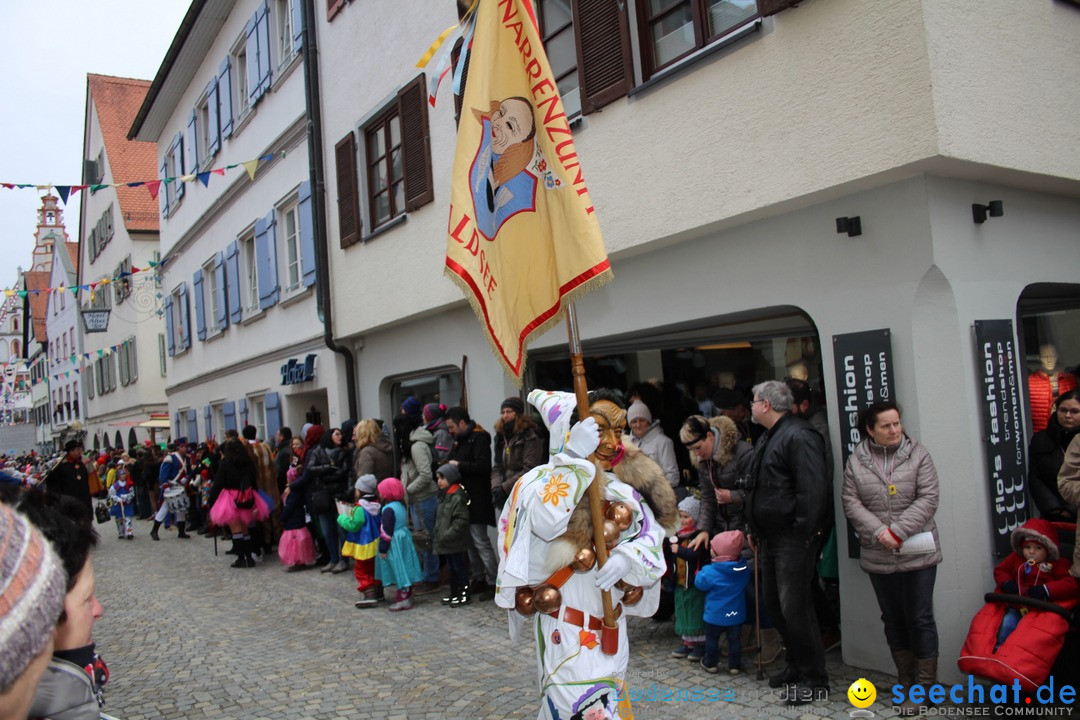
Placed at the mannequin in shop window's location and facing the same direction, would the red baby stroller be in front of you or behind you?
in front

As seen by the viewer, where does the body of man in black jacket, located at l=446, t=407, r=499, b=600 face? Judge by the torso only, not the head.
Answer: to the viewer's left

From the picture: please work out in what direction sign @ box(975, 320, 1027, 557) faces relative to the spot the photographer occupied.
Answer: facing the viewer and to the right of the viewer

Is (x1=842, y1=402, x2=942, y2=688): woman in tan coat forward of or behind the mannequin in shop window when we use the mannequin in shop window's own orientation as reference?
forward

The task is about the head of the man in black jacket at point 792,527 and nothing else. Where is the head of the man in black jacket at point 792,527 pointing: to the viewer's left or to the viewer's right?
to the viewer's left

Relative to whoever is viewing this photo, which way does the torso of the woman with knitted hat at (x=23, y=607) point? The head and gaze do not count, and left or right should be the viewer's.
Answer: facing away from the viewer and to the right of the viewer

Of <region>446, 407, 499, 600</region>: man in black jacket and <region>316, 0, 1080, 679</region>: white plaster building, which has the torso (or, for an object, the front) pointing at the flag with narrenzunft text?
the white plaster building

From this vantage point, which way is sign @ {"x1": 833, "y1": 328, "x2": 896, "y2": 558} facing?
toward the camera

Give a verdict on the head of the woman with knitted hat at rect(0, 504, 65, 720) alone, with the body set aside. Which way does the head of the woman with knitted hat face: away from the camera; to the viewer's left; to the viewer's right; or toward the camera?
to the viewer's right

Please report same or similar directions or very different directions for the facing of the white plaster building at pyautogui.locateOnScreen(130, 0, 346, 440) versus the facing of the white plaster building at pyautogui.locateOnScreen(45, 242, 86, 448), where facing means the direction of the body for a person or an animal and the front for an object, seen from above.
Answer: same or similar directions

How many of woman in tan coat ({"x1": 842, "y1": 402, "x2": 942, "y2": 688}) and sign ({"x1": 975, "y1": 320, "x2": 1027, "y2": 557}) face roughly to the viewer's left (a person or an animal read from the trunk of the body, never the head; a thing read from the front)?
0

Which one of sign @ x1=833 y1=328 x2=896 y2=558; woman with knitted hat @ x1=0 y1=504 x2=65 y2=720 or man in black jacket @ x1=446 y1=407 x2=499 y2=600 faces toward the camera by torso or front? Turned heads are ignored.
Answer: the sign

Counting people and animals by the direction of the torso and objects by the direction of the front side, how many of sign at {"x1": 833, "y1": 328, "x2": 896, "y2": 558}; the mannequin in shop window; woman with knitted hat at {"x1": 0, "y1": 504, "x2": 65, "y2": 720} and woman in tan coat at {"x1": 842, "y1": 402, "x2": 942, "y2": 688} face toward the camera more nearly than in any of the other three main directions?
3
